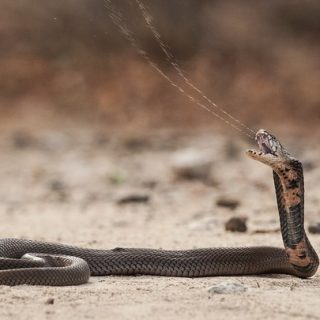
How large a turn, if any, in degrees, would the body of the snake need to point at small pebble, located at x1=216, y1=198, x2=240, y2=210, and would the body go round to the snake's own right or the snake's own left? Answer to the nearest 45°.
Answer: approximately 90° to the snake's own right

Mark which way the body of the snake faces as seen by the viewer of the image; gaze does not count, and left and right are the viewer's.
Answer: facing to the right of the viewer

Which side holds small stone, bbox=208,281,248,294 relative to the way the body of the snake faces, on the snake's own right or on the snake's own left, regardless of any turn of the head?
on the snake's own right
